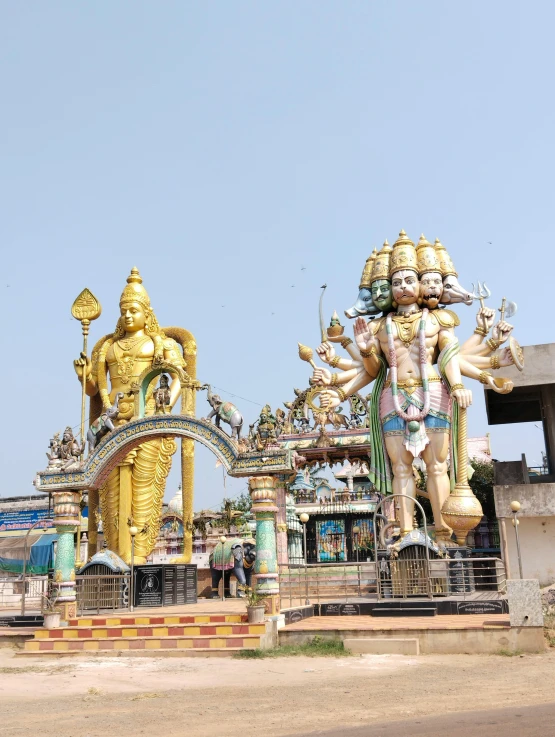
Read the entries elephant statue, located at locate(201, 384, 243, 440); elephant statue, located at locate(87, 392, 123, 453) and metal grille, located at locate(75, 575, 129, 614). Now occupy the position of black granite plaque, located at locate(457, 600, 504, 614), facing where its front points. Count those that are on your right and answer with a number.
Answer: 3

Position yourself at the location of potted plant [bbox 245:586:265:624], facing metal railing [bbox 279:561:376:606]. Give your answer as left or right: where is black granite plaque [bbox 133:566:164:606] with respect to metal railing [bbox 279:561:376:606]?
left

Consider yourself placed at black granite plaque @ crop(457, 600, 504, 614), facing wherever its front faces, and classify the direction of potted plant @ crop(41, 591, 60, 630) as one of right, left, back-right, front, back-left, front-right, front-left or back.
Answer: right

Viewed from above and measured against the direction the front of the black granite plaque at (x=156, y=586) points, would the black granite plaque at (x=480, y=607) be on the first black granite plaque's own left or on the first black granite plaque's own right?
on the first black granite plaque's own left

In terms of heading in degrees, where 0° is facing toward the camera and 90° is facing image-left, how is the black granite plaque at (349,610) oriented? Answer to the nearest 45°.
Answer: approximately 0°

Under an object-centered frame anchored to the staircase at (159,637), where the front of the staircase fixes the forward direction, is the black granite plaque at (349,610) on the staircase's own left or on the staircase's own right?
on the staircase's own left

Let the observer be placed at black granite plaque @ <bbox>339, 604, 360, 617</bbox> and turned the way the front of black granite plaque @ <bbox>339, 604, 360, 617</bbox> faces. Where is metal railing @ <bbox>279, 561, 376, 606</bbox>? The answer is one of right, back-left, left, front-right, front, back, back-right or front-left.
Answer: back

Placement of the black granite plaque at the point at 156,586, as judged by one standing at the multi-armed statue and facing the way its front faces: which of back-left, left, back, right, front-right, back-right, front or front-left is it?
right
